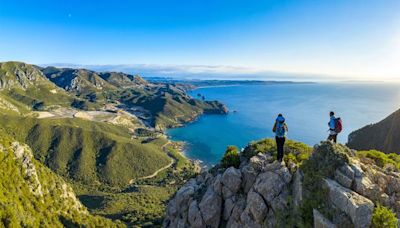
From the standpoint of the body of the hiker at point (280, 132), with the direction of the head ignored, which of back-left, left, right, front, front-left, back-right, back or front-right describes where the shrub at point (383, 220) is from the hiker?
back-right

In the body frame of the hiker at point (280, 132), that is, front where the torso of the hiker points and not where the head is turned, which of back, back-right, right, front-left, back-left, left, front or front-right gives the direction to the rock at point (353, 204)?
back-right

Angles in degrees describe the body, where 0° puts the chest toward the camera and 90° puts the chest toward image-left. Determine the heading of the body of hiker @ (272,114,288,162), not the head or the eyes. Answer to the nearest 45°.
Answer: approximately 180°

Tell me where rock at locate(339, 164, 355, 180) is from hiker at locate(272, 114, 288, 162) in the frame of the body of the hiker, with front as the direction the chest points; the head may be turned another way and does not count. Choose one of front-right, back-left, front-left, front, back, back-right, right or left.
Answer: back-right

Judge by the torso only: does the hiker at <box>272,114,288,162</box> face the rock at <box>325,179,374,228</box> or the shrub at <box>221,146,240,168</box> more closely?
the shrub

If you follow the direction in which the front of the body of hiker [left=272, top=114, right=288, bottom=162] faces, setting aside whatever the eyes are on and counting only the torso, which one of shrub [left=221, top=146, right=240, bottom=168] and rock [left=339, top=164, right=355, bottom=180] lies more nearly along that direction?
the shrub

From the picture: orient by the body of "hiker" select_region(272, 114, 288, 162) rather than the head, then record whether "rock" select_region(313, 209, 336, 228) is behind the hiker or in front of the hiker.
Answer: behind

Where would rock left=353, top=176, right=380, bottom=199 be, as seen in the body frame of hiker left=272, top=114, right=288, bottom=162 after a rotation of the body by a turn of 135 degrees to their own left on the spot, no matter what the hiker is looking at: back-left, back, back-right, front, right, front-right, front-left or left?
left

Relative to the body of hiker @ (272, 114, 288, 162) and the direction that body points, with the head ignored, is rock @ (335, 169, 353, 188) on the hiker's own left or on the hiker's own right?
on the hiker's own right

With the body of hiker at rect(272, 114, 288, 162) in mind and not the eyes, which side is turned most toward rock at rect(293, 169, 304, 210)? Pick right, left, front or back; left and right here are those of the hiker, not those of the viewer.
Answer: back
